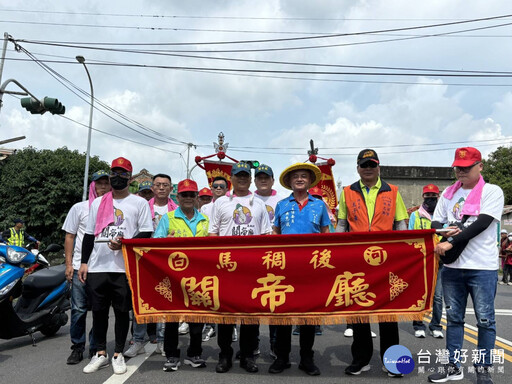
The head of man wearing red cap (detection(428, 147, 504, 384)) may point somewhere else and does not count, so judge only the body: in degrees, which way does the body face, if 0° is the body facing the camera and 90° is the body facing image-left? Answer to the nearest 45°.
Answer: approximately 45°

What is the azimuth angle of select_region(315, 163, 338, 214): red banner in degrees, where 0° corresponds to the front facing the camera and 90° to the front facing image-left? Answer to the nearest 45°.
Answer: approximately 0°

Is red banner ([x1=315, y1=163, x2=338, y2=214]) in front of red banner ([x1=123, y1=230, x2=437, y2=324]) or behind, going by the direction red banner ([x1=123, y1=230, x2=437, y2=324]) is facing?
behind

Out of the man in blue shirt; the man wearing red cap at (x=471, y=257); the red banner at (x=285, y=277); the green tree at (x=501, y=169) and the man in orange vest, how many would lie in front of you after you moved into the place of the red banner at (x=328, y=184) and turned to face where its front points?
4

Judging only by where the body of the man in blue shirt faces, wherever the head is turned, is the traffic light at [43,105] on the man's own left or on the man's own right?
on the man's own right

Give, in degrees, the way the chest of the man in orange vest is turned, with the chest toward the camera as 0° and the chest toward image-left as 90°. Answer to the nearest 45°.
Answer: approximately 0°

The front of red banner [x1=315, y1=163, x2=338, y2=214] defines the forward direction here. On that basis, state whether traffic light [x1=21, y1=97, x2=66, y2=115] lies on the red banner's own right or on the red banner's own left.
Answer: on the red banner's own right
